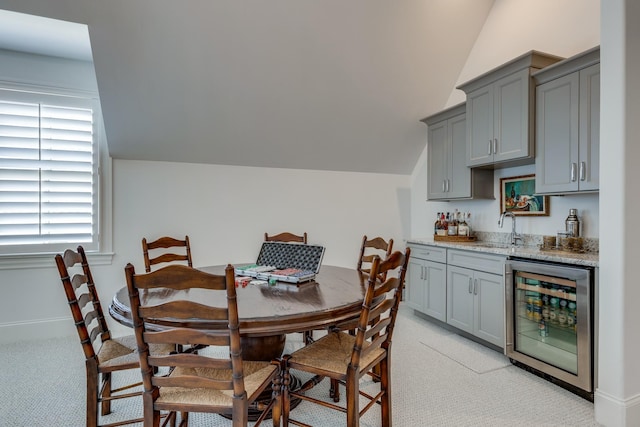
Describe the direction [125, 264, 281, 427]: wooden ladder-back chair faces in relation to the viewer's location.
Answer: facing away from the viewer and to the right of the viewer

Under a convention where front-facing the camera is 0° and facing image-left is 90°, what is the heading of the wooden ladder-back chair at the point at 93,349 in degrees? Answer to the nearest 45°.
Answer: approximately 270°

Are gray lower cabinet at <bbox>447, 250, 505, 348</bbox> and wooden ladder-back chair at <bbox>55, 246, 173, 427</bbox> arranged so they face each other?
yes

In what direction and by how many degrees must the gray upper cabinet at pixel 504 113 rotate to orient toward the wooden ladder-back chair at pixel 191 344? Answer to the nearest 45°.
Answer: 0° — it already faces it
